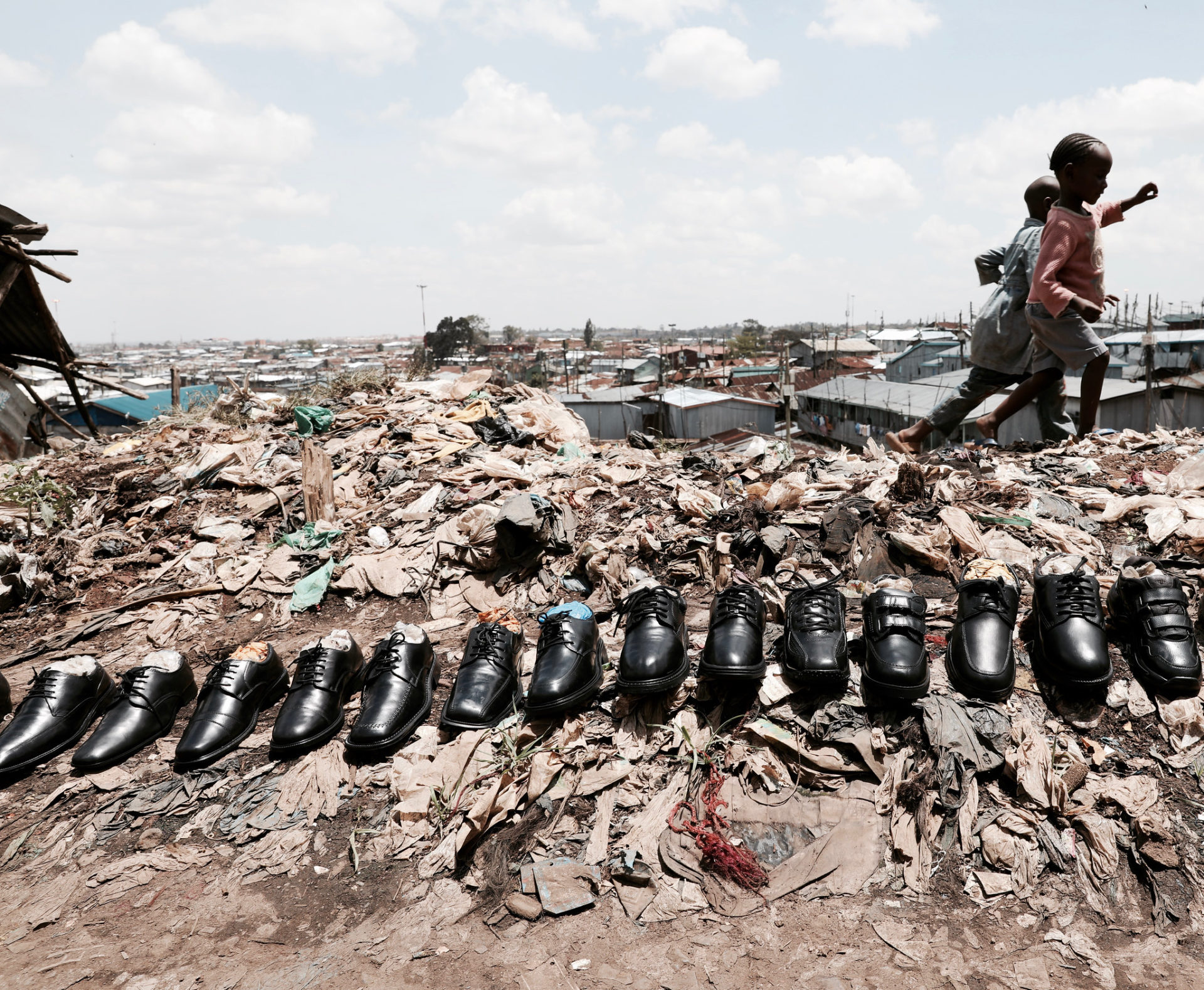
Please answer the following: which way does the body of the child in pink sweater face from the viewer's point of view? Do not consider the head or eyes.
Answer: to the viewer's right

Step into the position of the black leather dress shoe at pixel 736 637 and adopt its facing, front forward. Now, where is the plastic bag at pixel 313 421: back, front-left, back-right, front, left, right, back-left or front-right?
back-right

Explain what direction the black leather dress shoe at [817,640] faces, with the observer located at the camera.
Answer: facing the viewer

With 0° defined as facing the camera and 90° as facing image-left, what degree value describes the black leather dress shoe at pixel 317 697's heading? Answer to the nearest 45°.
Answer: approximately 45°

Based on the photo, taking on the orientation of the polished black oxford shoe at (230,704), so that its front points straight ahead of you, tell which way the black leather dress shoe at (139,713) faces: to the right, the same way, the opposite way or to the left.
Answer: the same way

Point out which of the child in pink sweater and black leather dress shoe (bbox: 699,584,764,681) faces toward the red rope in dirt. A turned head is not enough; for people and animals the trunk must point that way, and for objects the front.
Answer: the black leather dress shoe

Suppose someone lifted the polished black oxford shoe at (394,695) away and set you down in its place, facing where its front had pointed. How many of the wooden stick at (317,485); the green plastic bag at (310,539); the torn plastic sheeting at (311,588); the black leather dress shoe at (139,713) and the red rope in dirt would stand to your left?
1

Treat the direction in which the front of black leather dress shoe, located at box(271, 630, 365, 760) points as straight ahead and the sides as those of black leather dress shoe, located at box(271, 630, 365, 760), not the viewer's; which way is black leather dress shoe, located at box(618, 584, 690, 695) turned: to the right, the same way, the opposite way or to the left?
the same way

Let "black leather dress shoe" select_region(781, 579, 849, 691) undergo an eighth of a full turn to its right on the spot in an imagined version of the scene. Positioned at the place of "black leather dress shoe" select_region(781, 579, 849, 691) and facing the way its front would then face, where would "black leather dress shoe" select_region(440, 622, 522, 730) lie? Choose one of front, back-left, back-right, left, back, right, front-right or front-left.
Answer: front-right

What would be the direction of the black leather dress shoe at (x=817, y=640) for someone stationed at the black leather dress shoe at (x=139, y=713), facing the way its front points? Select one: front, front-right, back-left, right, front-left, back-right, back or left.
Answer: left

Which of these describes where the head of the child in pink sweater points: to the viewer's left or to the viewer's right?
to the viewer's right

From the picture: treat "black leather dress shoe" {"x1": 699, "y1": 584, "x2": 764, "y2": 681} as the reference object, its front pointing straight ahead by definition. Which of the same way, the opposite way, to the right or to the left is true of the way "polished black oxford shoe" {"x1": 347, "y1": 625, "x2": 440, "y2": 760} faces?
the same way

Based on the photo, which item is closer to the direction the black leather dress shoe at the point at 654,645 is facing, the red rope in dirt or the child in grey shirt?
the red rope in dirt

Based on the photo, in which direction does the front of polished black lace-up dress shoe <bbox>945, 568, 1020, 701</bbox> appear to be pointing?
toward the camera

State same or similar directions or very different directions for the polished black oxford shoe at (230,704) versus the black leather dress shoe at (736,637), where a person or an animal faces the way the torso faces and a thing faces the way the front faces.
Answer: same or similar directions

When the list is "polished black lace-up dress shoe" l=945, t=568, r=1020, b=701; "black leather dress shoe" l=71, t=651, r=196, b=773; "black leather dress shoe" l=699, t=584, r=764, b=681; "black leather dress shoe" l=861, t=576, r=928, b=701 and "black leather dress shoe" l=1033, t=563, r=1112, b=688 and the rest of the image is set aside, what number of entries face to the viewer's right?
0
